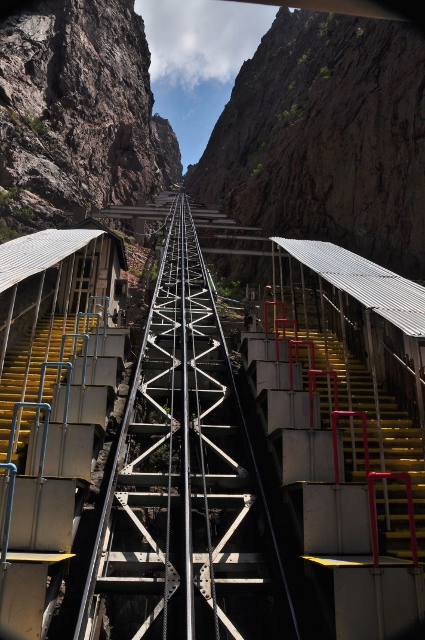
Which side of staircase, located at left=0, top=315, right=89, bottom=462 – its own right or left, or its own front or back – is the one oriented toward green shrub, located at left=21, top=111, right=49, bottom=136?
back

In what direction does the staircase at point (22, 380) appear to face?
toward the camera

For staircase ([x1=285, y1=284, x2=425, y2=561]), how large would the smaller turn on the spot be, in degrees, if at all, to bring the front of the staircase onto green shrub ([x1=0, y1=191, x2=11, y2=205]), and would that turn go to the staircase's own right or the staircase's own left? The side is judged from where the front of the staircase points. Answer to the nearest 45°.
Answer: approximately 135° to the staircase's own right

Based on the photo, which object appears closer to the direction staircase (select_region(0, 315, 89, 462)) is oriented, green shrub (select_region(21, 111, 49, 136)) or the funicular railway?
the funicular railway

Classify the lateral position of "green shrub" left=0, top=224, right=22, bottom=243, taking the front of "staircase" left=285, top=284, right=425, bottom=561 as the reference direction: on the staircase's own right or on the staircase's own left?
on the staircase's own right

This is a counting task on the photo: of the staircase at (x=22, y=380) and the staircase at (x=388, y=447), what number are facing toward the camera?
2

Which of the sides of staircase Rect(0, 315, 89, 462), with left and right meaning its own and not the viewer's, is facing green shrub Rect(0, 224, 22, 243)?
back

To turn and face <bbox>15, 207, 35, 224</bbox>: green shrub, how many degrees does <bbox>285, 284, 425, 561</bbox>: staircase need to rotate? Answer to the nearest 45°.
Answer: approximately 135° to its right

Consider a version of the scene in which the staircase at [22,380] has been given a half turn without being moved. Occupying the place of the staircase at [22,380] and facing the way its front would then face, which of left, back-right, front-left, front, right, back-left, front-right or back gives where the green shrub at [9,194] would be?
front

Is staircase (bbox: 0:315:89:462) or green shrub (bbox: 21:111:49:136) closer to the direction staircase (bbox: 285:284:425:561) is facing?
the staircase
